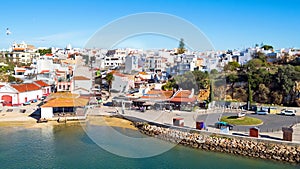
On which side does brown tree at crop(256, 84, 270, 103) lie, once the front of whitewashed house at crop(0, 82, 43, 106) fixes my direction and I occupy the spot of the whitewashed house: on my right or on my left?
on my left

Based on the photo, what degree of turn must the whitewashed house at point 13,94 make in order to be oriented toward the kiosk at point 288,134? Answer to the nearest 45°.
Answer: approximately 90° to its left

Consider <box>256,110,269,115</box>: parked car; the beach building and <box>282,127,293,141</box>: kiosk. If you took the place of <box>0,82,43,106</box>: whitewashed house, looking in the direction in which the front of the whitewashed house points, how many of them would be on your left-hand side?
3

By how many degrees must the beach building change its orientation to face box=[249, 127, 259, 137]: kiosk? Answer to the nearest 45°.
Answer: approximately 45° to its left

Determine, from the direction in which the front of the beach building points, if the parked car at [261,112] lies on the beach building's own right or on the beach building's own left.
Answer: on the beach building's own left

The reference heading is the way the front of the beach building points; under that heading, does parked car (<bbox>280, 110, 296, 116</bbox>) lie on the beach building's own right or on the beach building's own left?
on the beach building's own left

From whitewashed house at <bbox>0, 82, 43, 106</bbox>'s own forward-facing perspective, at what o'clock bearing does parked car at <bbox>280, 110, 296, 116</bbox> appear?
The parked car is roughly at 9 o'clock from the whitewashed house.

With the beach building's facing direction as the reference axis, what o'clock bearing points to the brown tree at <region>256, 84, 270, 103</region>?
The brown tree is roughly at 9 o'clock from the beach building.

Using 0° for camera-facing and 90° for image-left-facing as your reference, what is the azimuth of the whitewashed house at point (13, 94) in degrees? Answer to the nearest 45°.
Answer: approximately 45°

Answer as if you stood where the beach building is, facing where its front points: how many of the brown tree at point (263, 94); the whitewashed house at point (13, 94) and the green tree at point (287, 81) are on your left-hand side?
2

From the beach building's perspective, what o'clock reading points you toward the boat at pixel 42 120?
The boat is roughly at 2 o'clock from the beach building.

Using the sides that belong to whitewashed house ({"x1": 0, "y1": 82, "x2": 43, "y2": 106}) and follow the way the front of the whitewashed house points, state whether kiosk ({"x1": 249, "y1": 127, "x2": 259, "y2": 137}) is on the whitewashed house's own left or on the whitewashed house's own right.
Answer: on the whitewashed house's own left

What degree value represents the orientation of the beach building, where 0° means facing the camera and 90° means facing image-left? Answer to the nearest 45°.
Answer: approximately 0°

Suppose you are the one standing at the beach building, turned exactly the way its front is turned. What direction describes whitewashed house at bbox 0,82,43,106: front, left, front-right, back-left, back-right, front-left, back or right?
back-right

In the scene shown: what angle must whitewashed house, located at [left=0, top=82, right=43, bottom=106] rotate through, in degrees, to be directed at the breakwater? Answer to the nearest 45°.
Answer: approximately 90° to its left
